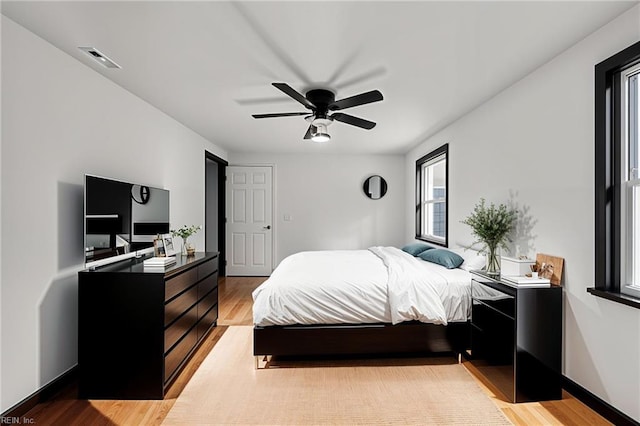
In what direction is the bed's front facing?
to the viewer's left

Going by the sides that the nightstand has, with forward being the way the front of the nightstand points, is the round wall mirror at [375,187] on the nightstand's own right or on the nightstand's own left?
on the nightstand's own right

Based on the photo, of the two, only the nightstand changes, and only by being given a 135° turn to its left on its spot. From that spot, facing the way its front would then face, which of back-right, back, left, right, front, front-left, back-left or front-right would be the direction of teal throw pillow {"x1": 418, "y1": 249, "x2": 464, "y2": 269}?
back-left

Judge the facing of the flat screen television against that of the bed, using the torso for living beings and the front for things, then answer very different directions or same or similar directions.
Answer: very different directions

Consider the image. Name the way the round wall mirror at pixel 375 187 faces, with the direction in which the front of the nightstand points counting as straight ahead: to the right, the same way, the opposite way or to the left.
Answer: to the left

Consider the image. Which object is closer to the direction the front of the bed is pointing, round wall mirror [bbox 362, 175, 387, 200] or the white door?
the white door

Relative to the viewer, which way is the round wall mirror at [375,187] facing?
toward the camera

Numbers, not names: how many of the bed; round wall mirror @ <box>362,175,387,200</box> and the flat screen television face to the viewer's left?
1

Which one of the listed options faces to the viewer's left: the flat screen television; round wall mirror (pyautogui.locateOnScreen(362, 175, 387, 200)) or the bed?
the bed

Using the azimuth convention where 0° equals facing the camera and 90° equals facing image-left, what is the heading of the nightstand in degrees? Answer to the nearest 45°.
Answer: approximately 45°

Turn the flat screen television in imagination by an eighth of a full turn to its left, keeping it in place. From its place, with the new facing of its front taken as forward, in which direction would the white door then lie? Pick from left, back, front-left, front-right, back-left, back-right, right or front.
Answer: front-left

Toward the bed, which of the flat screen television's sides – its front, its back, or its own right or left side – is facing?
front

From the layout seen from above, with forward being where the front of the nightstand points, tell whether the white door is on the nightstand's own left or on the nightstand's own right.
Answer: on the nightstand's own right

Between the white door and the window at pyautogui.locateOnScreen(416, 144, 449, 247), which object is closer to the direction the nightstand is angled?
the white door

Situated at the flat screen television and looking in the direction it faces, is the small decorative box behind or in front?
in front

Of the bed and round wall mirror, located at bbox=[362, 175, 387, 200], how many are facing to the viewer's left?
1

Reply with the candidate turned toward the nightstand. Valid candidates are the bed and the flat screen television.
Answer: the flat screen television
